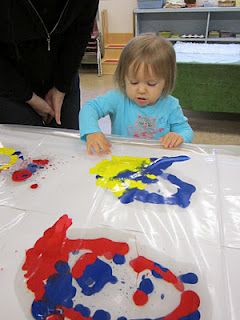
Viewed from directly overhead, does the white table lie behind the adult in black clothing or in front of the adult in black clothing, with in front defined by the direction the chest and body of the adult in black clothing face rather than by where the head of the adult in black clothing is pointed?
in front

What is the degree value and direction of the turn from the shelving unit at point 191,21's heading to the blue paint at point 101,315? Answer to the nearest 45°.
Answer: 0° — it already faces it

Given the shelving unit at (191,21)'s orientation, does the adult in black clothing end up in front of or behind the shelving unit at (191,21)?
in front

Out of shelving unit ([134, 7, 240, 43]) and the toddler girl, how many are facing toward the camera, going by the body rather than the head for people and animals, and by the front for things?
2

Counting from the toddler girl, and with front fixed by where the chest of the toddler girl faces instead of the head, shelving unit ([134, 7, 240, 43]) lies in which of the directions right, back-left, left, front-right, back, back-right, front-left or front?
back
